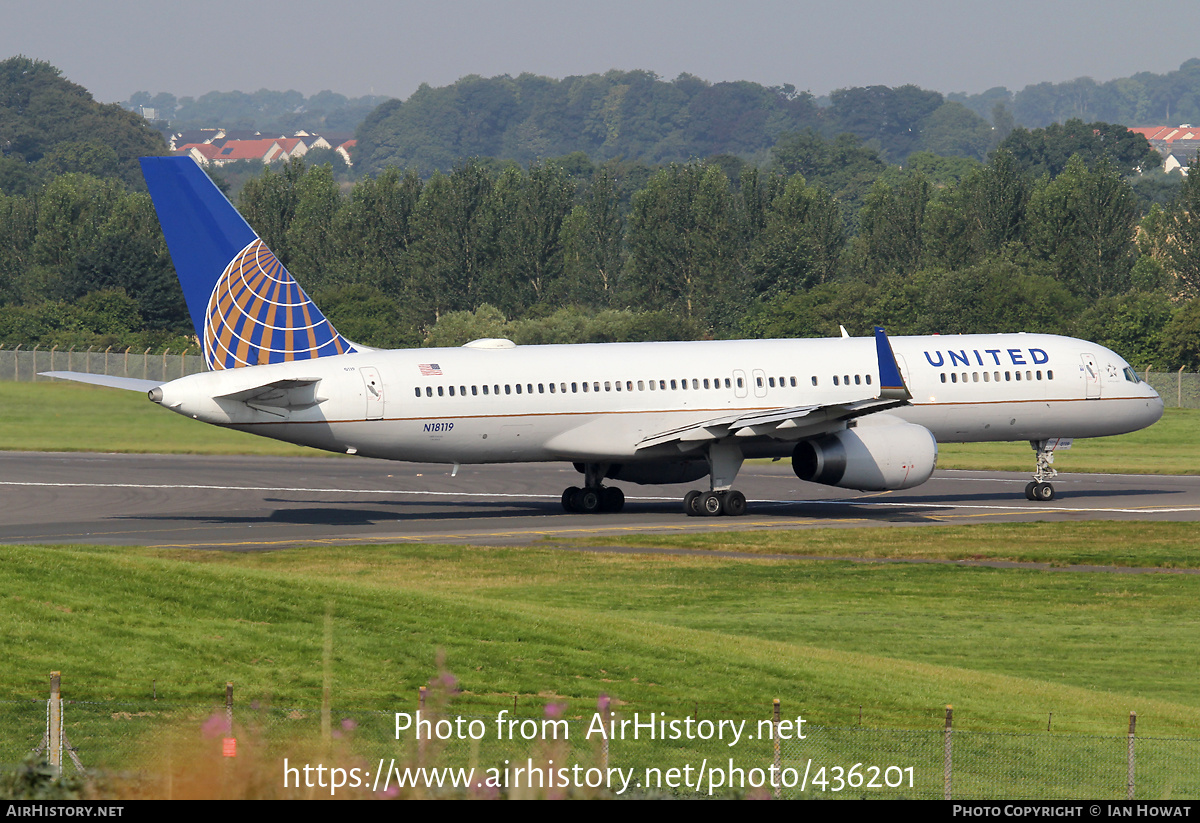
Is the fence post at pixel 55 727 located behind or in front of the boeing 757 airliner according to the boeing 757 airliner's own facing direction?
behind

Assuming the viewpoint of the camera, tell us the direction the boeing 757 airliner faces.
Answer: facing away from the viewer and to the right of the viewer
